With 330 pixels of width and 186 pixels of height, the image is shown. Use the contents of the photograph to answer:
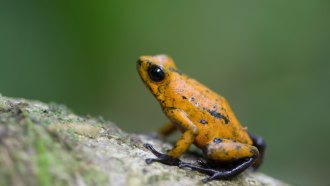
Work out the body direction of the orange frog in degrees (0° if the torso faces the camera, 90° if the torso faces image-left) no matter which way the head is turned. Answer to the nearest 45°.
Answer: approximately 90°
